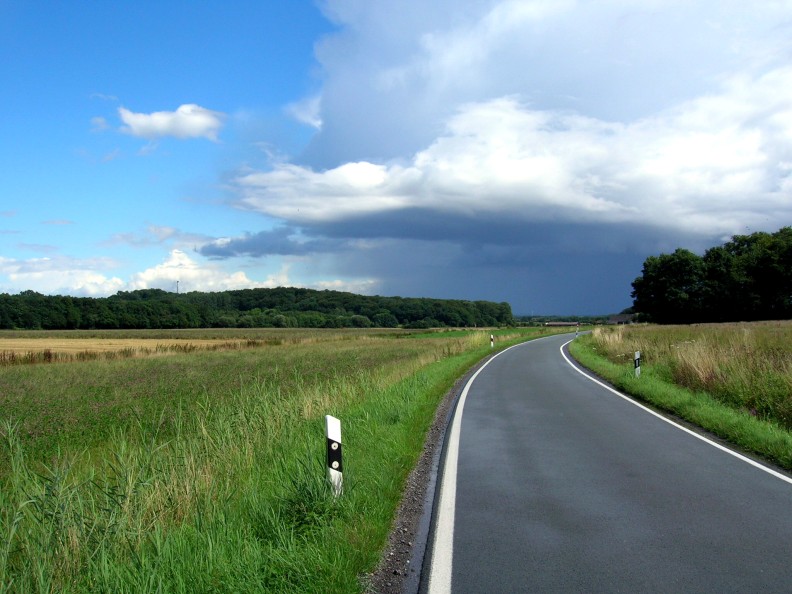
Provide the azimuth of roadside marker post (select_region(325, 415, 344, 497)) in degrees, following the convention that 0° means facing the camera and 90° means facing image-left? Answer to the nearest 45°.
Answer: approximately 0°
